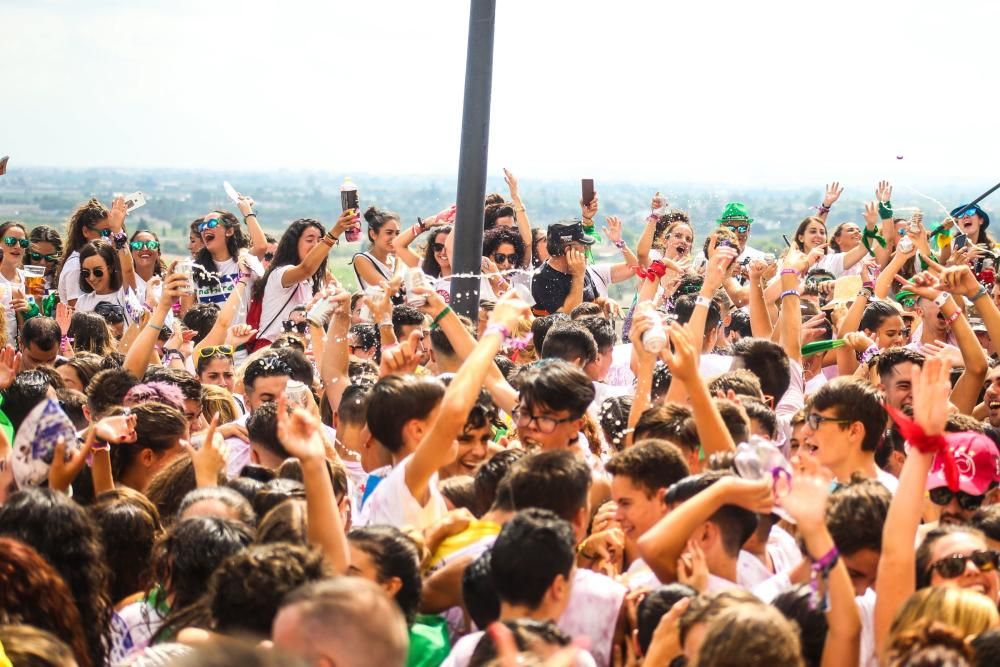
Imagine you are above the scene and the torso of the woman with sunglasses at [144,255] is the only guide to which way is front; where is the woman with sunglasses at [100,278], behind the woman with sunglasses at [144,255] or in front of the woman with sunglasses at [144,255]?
in front

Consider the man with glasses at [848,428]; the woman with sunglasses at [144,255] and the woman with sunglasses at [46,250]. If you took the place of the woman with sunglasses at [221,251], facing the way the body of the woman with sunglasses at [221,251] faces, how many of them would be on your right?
2

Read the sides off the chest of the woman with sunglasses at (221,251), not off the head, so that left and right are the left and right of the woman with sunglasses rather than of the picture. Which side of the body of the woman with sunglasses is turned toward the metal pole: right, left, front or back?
left

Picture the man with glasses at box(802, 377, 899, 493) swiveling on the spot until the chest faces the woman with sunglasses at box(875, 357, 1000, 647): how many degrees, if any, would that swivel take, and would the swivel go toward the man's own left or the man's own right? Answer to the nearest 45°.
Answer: approximately 90° to the man's own left

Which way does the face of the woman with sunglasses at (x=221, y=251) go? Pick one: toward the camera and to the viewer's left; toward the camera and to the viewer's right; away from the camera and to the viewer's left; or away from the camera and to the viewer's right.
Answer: toward the camera and to the viewer's left

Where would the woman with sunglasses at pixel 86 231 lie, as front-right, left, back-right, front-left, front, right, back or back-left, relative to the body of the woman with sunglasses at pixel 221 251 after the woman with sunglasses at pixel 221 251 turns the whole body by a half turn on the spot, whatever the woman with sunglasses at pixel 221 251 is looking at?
left

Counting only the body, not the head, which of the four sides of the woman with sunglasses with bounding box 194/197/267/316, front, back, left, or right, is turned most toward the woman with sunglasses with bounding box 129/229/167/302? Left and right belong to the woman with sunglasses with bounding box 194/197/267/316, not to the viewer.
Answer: right

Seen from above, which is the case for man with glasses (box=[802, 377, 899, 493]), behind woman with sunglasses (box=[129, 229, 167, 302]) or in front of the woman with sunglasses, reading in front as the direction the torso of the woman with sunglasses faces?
in front

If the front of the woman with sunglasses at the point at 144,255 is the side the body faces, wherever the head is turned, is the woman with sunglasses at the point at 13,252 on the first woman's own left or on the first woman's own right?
on the first woman's own right

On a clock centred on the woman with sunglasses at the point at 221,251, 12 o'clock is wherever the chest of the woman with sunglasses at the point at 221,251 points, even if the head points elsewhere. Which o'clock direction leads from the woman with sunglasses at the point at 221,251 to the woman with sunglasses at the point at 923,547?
the woman with sunglasses at the point at 923,547 is roughly at 10 o'clock from the woman with sunglasses at the point at 221,251.

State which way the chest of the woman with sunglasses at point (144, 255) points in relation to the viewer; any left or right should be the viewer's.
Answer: facing the viewer
